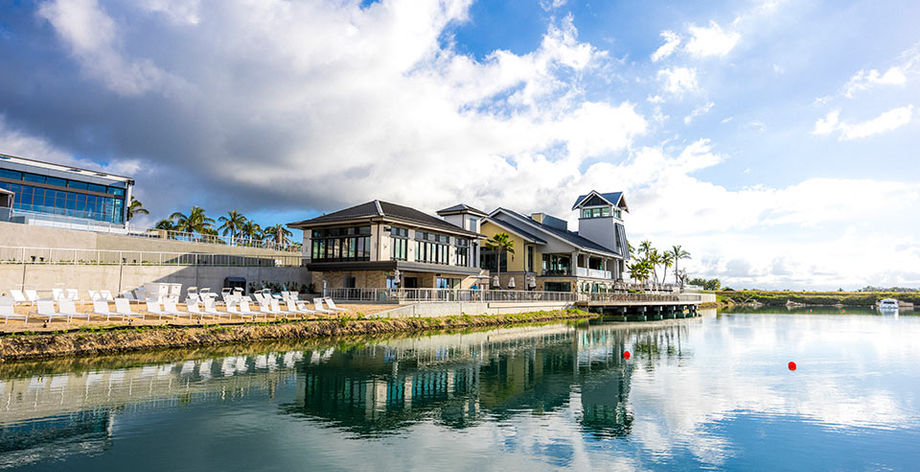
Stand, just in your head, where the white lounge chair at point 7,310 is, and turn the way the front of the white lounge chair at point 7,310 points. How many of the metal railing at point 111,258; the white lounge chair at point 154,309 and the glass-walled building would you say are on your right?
0

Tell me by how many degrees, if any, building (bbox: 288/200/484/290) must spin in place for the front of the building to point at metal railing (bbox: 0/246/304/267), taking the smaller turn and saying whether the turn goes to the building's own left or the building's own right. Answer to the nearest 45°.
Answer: approximately 135° to the building's own right

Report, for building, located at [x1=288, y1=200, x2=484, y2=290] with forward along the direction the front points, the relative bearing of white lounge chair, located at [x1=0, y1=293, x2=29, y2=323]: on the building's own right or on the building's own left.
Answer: on the building's own right

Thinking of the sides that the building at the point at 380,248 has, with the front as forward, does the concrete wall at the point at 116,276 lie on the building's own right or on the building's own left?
on the building's own right

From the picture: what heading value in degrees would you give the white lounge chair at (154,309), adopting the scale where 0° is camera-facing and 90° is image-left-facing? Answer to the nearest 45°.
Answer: approximately 315°

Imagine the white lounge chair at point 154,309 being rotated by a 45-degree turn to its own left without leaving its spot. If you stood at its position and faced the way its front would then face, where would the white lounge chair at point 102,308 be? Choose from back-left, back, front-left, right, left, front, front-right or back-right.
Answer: back-right

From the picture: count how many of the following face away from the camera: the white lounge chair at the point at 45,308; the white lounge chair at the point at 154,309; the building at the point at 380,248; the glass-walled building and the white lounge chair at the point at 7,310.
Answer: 0

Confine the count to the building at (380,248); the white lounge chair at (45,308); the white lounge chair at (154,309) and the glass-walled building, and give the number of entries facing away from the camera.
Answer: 0

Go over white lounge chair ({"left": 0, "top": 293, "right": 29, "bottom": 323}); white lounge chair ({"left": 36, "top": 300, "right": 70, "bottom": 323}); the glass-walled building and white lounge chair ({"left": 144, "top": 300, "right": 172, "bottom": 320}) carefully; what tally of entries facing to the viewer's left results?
0

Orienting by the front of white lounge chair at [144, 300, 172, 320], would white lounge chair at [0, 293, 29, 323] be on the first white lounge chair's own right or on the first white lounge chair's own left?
on the first white lounge chair's own right

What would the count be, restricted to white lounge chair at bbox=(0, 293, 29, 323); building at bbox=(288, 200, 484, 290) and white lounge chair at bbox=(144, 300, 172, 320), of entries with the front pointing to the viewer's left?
0

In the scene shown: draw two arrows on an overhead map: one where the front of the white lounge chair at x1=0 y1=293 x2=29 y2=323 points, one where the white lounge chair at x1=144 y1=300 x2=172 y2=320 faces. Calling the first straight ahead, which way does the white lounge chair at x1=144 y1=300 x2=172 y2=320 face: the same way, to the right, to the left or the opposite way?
the same way

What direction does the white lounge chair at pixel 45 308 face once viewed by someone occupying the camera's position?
facing the viewer and to the right of the viewer

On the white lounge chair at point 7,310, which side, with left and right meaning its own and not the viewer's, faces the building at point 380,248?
left

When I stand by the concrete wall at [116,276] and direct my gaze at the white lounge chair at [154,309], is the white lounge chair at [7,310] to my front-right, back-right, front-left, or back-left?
front-right

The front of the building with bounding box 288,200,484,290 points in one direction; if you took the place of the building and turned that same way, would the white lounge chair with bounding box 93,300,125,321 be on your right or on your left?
on your right

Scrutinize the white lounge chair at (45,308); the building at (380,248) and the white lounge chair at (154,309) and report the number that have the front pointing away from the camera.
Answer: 0
